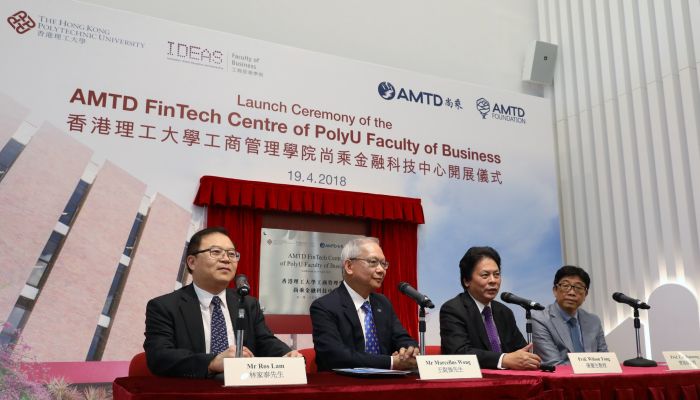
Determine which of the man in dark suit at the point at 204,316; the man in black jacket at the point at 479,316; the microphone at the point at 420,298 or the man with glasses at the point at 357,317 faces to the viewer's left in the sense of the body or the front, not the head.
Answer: the microphone

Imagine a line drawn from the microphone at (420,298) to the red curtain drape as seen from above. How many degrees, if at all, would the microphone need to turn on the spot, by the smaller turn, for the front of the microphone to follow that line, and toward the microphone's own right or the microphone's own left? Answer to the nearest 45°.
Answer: approximately 90° to the microphone's own right

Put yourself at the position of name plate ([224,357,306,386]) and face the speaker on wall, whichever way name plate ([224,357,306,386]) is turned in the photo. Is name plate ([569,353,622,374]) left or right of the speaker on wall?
right

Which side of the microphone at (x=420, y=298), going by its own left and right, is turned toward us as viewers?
left

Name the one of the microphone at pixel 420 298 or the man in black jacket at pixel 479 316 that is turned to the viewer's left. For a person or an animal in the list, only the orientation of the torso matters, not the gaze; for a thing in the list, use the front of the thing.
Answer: the microphone

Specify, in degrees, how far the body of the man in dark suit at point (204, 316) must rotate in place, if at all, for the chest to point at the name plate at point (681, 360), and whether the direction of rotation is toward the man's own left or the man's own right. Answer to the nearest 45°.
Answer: approximately 45° to the man's own left

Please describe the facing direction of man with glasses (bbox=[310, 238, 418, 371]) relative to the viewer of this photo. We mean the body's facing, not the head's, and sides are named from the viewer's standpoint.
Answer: facing the viewer and to the right of the viewer

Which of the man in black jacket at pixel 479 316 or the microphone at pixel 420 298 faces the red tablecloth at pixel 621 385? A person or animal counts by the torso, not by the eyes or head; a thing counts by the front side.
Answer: the man in black jacket

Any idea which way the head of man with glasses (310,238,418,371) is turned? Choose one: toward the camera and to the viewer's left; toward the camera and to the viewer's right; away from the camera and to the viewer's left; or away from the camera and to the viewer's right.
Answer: toward the camera and to the viewer's right

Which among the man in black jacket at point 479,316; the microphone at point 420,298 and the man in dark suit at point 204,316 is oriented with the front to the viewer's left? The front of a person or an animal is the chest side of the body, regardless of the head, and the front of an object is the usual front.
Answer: the microphone

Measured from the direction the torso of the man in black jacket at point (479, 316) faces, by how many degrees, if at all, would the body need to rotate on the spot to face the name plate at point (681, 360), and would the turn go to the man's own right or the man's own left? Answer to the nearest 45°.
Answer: approximately 45° to the man's own left

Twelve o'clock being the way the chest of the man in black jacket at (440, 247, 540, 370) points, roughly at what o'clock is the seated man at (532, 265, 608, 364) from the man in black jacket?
The seated man is roughly at 9 o'clock from the man in black jacket.
